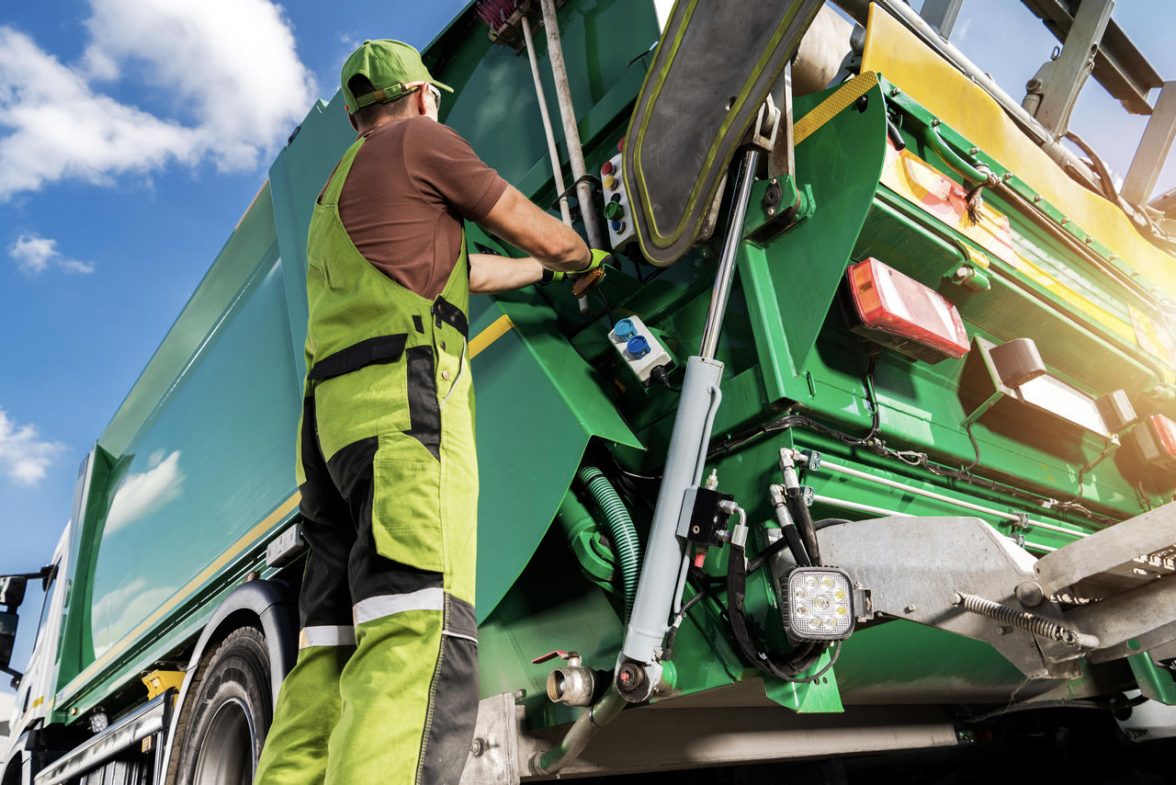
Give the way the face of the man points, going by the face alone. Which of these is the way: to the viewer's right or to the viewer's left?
to the viewer's right

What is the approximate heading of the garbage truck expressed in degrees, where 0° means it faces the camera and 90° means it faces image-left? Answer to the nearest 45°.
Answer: approximately 135°

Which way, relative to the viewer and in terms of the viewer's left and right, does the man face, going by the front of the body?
facing away from the viewer and to the right of the viewer

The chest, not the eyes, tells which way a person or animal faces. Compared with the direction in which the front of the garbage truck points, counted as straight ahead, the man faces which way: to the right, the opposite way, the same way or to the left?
to the right
